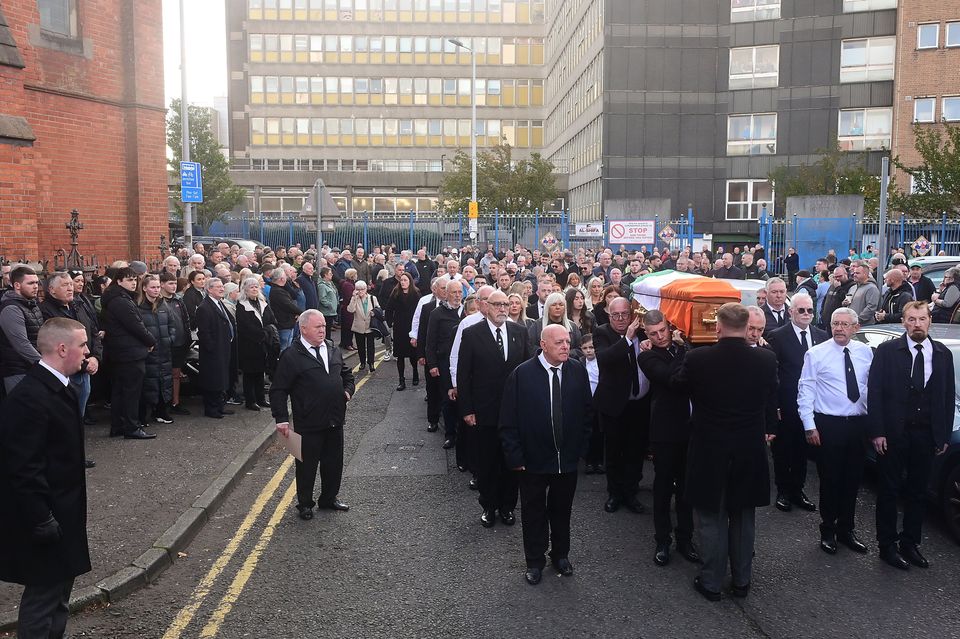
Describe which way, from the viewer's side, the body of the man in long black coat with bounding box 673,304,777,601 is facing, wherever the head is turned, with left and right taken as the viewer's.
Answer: facing away from the viewer

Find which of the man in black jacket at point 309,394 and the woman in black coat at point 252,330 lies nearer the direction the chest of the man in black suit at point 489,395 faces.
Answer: the man in black jacket

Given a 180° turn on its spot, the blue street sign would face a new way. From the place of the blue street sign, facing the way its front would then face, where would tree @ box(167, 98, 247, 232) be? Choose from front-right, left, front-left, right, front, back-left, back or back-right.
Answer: front

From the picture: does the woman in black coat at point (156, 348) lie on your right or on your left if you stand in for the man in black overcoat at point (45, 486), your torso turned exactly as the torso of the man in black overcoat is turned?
on your left

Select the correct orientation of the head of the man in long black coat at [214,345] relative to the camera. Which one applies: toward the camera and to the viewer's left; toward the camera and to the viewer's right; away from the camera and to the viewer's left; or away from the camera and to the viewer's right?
toward the camera and to the viewer's right

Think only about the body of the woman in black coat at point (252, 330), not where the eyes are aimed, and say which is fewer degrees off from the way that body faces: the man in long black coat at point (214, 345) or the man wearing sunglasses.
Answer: the man wearing sunglasses

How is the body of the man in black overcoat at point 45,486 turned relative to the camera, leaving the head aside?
to the viewer's right

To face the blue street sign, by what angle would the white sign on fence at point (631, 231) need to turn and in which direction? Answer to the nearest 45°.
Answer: approximately 45° to its right

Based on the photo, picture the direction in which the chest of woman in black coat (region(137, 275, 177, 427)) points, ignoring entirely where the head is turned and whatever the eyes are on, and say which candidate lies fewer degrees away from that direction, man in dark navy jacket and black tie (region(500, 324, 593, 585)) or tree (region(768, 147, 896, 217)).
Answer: the man in dark navy jacket and black tie

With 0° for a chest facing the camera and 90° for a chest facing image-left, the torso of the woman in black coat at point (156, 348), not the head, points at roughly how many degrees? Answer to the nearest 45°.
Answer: approximately 315°
